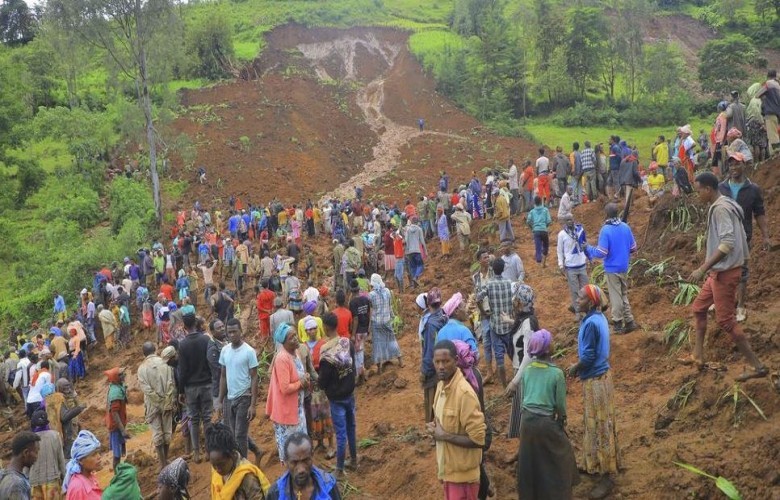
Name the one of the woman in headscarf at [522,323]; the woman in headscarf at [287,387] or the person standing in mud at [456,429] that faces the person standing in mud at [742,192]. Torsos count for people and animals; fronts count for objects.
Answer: the woman in headscarf at [287,387]

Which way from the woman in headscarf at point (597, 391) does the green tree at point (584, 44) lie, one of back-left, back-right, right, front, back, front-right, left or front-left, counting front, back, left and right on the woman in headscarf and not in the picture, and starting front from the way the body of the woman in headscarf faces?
right

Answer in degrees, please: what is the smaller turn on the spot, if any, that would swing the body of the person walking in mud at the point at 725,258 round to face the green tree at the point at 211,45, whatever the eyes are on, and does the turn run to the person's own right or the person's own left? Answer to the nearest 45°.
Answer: approximately 45° to the person's own right

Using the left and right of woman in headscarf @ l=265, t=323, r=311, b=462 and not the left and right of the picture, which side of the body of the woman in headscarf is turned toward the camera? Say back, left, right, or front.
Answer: right

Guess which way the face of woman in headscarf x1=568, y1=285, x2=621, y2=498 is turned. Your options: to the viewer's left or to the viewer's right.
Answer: to the viewer's left

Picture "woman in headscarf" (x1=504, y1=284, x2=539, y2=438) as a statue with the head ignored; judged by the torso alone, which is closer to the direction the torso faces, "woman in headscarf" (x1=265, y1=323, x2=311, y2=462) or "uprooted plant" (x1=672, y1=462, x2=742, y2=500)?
the woman in headscarf

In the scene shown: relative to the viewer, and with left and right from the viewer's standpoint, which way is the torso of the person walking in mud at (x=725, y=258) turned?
facing to the left of the viewer

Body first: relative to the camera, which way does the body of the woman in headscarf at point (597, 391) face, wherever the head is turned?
to the viewer's left

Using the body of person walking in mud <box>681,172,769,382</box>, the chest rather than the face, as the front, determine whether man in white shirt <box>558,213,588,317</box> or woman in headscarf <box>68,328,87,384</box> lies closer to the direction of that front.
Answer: the woman in headscarf

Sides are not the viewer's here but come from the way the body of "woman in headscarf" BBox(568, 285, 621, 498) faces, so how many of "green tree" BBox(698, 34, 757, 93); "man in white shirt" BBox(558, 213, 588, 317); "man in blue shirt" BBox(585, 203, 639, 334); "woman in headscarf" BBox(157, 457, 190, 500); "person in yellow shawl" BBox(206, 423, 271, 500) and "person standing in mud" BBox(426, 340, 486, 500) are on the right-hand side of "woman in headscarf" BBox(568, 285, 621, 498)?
3

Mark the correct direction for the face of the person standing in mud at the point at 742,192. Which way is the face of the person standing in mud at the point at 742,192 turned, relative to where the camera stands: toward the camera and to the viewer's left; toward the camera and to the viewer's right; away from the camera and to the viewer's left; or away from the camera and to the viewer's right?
toward the camera and to the viewer's left

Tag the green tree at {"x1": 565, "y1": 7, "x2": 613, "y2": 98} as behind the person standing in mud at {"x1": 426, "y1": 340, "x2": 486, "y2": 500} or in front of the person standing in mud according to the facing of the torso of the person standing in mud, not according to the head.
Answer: behind
